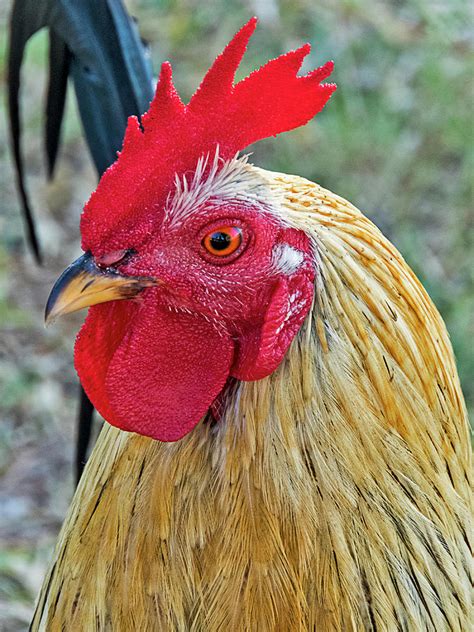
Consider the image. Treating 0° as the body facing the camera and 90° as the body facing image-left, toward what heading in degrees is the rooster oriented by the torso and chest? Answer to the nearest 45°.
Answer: approximately 45°
